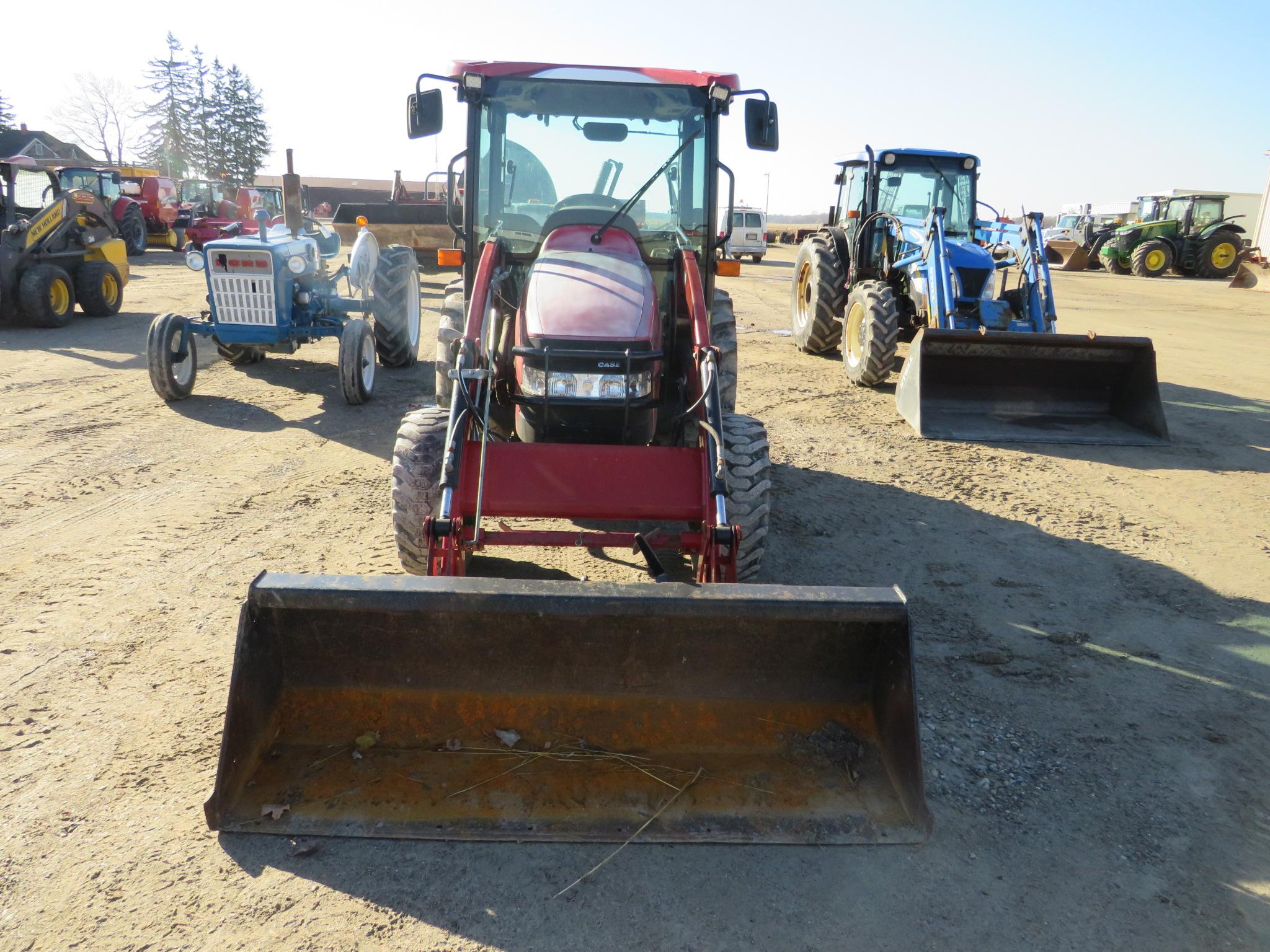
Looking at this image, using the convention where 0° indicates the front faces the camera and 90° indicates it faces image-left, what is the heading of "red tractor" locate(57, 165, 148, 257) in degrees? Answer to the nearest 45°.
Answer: approximately 45°

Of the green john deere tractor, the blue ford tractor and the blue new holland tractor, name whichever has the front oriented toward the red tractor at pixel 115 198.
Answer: the green john deere tractor

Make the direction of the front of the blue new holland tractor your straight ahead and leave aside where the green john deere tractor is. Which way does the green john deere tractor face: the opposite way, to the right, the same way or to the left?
to the right

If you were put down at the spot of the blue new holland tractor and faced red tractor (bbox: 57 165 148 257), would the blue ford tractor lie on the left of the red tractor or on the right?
left

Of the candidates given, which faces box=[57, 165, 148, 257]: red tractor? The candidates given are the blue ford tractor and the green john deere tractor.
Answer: the green john deere tractor

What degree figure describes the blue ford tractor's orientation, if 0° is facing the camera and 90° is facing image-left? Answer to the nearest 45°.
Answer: approximately 45°
